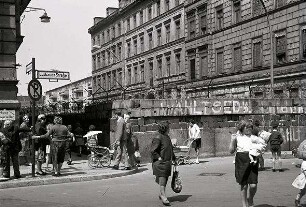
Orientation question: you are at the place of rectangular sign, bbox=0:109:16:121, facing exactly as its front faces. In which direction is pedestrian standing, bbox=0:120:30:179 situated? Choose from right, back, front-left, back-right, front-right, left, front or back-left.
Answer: front

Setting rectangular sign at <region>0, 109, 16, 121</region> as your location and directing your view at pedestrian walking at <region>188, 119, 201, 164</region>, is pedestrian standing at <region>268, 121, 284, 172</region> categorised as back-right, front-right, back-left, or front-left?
front-right

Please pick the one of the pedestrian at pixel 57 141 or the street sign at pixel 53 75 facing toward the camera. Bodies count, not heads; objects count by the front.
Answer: the street sign

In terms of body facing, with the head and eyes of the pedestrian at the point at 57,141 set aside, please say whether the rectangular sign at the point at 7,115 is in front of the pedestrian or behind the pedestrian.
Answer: in front

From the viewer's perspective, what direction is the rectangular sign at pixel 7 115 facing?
toward the camera

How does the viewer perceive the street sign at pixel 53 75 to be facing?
facing the viewer

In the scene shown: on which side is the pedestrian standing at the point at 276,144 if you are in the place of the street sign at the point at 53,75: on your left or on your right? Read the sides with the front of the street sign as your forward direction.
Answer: on your left
